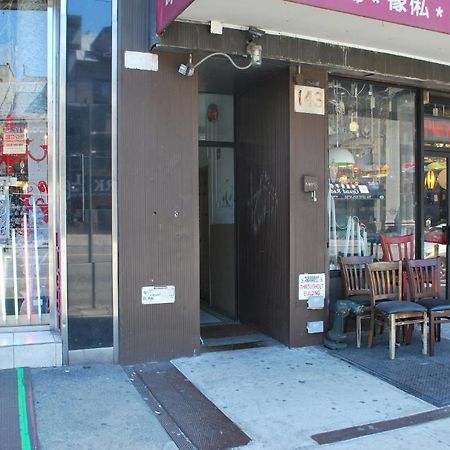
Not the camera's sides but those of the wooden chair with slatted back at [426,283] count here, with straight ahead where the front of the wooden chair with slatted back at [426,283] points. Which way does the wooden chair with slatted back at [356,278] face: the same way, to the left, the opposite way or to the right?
the same way

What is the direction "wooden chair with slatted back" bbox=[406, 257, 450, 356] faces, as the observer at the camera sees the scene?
facing the viewer and to the right of the viewer

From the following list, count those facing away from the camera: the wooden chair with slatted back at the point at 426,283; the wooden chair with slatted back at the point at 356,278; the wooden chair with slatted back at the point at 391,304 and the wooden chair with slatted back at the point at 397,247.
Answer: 0

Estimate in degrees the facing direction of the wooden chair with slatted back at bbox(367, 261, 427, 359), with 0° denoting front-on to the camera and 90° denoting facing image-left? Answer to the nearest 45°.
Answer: approximately 315°

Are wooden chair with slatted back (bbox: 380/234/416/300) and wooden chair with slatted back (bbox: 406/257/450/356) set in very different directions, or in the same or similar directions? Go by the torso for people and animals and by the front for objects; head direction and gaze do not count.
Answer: same or similar directions

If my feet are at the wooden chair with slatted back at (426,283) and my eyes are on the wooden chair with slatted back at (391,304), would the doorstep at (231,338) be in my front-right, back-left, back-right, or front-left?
front-right

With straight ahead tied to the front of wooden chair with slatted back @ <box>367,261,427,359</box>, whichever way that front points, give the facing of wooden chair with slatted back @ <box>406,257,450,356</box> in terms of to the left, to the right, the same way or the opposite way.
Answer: the same way

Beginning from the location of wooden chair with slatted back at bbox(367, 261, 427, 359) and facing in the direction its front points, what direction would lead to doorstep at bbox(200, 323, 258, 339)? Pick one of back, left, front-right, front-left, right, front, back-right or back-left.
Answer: back-right

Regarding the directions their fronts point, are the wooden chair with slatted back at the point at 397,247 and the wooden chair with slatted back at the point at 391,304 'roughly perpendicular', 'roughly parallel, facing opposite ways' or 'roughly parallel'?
roughly parallel

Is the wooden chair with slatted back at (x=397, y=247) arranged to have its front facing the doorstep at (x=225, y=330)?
no

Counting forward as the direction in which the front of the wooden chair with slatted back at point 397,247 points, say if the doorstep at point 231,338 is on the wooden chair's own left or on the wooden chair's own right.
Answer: on the wooden chair's own right

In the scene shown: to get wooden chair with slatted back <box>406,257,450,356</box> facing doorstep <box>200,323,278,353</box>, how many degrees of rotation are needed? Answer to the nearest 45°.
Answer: approximately 135° to its right

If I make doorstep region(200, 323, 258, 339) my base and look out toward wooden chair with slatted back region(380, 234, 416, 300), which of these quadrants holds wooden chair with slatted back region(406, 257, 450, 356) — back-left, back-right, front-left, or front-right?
front-right

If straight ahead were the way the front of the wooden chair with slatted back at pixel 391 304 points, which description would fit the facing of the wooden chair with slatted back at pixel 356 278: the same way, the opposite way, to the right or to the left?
the same way

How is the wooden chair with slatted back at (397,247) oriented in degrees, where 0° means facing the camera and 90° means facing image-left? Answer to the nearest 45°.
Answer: approximately 315°

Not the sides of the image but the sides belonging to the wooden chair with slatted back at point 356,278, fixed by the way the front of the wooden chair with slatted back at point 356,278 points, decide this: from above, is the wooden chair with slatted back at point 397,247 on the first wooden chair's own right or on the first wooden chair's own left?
on the first wooden chair's own left

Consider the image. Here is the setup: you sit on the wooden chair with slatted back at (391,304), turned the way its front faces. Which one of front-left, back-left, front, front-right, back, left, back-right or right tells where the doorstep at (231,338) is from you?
back-right

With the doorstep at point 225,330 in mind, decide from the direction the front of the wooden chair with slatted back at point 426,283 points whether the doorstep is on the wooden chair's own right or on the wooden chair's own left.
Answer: on the wooden chair's own right

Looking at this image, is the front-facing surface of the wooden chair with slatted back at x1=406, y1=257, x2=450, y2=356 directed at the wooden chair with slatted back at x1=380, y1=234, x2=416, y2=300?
no

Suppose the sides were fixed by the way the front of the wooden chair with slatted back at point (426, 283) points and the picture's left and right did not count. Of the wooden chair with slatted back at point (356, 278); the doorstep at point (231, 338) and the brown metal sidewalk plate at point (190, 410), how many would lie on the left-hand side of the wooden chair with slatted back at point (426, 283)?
0
